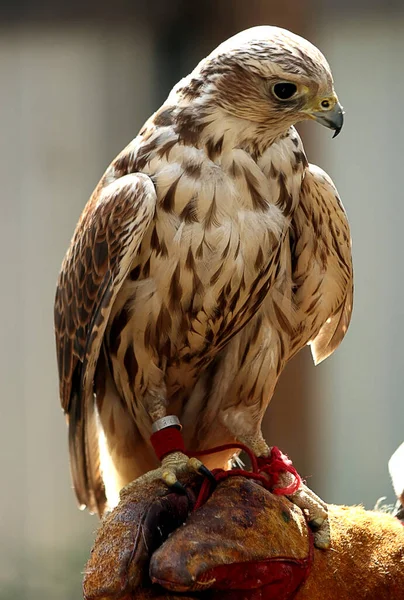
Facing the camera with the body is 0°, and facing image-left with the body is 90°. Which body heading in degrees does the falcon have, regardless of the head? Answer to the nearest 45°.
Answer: approximately 315°
